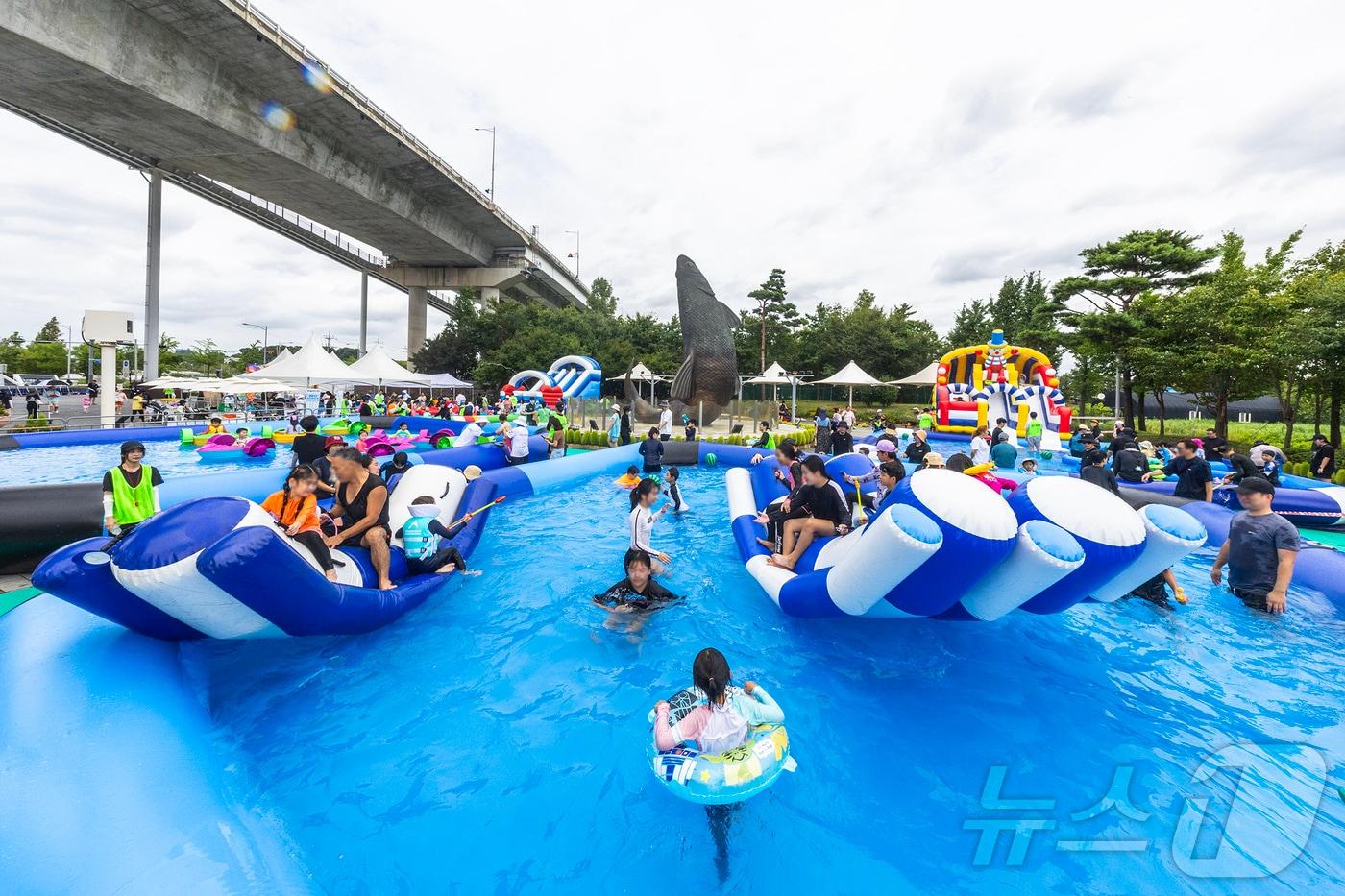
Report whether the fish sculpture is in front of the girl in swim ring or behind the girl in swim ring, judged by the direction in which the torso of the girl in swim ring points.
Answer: in front

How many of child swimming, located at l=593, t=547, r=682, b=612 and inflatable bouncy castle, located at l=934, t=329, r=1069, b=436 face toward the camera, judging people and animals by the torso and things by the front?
2

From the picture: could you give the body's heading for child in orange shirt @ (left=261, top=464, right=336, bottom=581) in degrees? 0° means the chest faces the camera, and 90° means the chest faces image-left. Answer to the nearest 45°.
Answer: approximately 315°

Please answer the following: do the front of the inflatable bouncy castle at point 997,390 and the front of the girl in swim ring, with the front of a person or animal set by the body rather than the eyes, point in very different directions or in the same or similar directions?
very different directions

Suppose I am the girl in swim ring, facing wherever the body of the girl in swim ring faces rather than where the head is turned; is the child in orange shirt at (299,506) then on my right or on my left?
on my left

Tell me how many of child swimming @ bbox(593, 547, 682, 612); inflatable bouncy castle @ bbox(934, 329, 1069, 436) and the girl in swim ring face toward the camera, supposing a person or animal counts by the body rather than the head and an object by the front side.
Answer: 2

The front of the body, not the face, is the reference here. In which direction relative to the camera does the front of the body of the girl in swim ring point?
away from the camera
